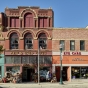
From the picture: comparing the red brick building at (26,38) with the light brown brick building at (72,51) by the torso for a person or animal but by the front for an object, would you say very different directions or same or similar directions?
same or similar directions

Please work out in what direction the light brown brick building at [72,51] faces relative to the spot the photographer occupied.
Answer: facing the viewer

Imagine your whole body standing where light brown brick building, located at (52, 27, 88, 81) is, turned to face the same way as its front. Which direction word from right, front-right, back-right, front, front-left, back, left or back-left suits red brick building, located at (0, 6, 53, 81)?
right

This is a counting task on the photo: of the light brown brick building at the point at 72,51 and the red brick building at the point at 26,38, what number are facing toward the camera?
2

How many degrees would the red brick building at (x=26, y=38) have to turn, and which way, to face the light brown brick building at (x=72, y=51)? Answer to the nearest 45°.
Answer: approximately 90° to its left
